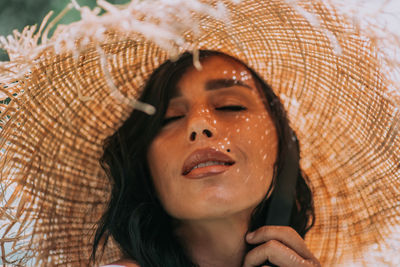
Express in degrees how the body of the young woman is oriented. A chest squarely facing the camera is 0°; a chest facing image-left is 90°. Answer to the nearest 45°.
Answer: approximately 0°
